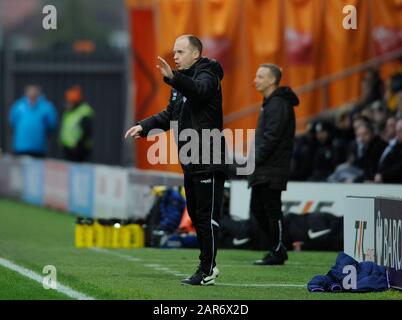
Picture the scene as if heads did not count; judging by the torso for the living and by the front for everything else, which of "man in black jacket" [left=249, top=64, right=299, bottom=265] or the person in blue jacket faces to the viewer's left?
the man in black jacket

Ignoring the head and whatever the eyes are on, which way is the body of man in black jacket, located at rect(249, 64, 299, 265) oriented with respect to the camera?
to the viewer's left

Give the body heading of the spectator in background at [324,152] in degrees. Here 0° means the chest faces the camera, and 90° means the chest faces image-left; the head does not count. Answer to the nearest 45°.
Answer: approximately 45°

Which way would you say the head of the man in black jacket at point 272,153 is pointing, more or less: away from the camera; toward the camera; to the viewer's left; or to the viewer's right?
to the viewer's left

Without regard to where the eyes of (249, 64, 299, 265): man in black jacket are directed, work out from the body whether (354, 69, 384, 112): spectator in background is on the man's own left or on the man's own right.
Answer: on the man's own right

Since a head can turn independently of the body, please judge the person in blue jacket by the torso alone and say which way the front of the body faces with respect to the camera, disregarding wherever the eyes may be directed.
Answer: toward the camera

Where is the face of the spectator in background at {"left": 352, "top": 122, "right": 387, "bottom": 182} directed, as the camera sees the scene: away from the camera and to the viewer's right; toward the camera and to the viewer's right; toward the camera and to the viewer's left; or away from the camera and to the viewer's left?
toward the camera and to the viewer's left

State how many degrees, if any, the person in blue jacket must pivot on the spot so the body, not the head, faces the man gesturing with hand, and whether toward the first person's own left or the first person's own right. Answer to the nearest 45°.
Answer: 0° — they already face them

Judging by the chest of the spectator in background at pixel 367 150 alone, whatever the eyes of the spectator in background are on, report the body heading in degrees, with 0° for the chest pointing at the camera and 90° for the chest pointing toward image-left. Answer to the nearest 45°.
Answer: approximately 45°

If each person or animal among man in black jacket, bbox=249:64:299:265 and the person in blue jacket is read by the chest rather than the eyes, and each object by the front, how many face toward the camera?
1
